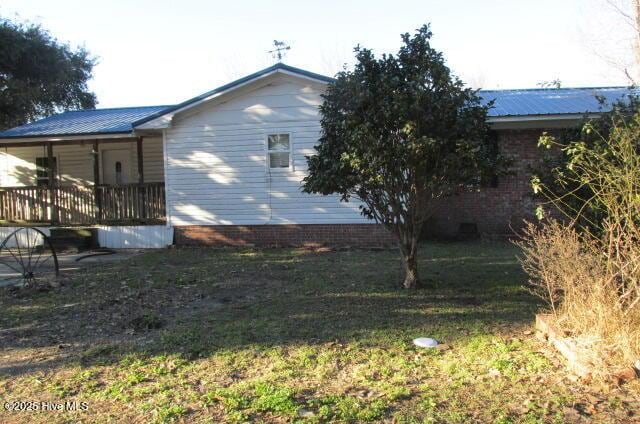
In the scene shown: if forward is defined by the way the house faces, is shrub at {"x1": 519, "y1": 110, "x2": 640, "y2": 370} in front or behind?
in front

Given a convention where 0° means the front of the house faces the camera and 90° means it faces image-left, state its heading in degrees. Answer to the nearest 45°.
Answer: approximately 0°

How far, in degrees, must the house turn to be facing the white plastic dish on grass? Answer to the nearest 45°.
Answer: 0° — it already faces it

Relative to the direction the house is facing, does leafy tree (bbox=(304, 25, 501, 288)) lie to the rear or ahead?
ahead

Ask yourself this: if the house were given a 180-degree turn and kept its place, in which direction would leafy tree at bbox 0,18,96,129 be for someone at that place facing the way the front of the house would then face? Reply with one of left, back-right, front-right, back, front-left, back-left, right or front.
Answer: front-left
